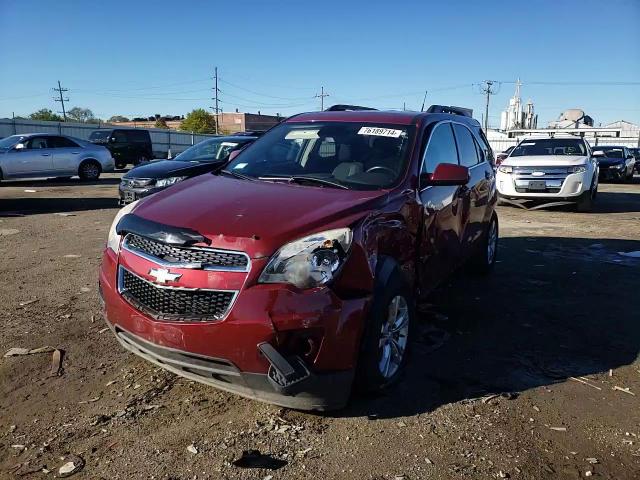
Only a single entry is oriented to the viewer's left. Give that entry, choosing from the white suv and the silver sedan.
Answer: the silver sedan

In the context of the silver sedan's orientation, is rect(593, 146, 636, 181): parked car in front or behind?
behind

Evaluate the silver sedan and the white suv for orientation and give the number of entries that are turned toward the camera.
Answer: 1

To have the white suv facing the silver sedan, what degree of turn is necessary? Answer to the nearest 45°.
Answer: approximately 90° to its right

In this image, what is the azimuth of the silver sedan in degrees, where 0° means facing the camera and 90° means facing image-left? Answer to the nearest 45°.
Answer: approximately 90°

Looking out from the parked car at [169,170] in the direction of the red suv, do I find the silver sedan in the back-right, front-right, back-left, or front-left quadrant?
back-right

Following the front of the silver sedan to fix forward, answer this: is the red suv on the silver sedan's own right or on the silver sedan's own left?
on the silver sedan's own left

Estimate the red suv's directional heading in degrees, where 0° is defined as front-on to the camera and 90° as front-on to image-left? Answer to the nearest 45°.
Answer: approximately 45°

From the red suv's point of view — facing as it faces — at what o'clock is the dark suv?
The dark suv is roughly at 4 o'clock from the red suv.
